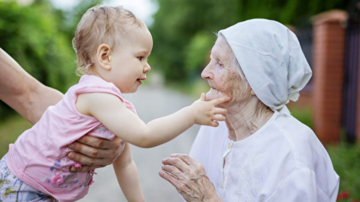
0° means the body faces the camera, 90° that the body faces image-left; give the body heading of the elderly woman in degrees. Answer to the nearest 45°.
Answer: approximately 45°

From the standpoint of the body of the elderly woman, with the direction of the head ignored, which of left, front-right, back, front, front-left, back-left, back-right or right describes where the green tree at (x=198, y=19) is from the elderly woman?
back-right

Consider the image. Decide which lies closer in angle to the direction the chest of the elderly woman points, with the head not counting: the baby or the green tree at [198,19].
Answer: the baby

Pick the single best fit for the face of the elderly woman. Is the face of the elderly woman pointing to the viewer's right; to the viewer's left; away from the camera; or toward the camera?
to the viewer's left

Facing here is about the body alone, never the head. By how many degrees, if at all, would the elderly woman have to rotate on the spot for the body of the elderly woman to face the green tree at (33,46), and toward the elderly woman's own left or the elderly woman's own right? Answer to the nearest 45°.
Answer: approximately 90° to the elderly woman's own right

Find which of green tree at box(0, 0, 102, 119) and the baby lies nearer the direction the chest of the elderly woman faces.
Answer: the baby

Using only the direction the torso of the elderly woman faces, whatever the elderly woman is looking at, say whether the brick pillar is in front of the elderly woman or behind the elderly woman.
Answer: behind

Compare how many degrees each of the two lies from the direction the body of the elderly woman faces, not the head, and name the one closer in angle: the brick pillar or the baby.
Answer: the baby
